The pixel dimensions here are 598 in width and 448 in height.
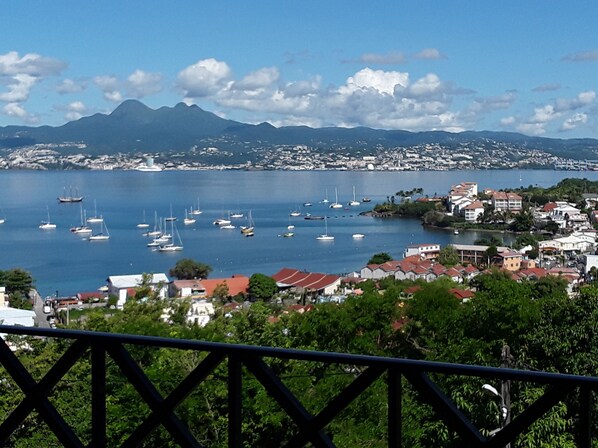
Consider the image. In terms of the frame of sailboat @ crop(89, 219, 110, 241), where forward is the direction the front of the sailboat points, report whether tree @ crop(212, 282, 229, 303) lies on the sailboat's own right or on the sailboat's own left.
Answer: on the sailboat's own right

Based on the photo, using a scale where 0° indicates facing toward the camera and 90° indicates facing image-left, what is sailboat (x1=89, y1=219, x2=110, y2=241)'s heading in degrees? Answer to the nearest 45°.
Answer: approximately 270°

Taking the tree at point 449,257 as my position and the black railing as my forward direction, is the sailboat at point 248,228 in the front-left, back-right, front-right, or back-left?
back-right

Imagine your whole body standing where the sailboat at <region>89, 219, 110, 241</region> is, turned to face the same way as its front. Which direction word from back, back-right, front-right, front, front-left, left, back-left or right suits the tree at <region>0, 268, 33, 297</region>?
right

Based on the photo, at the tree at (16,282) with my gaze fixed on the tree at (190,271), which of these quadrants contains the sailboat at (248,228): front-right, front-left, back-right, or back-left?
front-left

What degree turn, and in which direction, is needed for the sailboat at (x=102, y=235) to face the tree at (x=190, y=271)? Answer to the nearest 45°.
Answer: approximately 90° to its right
